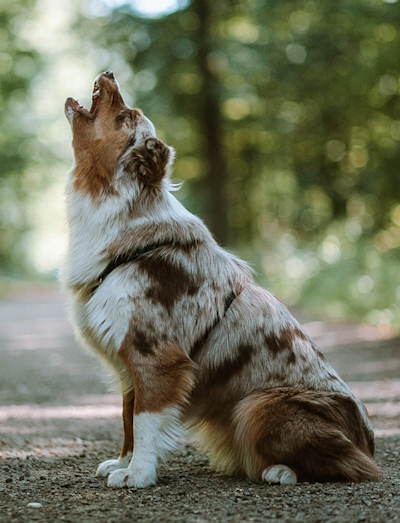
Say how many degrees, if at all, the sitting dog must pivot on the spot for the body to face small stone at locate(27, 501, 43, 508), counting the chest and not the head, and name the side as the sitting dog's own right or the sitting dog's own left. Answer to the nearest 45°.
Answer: approximately 45° to the sitting dog's own left

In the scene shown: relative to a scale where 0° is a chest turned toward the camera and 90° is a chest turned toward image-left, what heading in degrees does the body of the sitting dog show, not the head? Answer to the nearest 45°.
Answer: approximately 90°

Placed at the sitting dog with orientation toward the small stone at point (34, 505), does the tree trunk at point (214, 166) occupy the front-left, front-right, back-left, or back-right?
back-right

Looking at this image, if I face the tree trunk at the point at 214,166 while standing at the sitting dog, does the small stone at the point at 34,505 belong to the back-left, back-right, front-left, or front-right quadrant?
back-left

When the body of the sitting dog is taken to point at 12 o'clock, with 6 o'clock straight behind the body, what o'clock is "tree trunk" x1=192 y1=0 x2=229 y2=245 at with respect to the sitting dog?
The tree trunk is roughly at 3 o'clock from the sitting dog.
